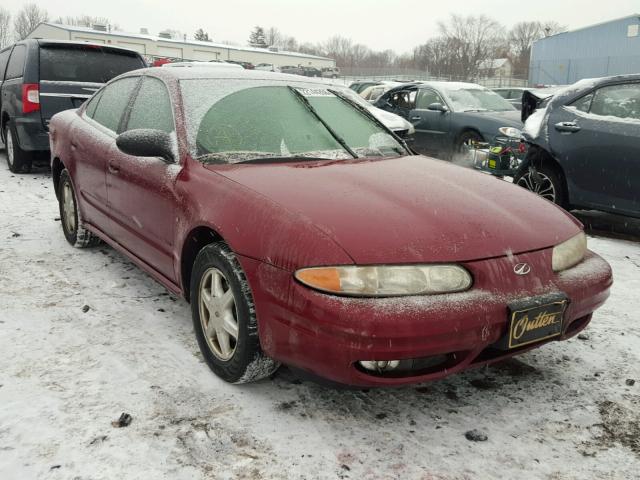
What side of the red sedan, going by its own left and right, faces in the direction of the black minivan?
back

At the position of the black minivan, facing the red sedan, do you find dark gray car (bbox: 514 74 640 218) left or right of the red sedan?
left

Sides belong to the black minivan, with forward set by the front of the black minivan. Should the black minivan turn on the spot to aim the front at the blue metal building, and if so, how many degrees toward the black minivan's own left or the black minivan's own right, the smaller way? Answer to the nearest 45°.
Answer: approximately 90° to the black minivan's own right

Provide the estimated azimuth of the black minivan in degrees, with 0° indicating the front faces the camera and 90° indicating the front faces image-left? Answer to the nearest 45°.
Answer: approximately 135°

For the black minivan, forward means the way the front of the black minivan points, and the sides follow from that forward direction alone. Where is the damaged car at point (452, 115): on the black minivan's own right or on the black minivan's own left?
on the black minivan's own right

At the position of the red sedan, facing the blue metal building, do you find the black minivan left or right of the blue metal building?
left

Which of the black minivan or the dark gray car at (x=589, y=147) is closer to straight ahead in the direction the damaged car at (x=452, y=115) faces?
the dark gray car

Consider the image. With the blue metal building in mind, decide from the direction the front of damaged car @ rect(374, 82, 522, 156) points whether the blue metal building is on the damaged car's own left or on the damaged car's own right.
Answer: on the damaged car's own left

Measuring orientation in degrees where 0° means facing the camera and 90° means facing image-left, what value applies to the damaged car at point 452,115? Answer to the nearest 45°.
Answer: approximately 315°
